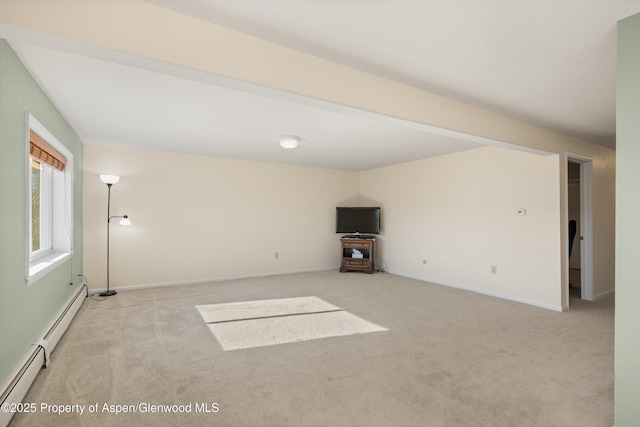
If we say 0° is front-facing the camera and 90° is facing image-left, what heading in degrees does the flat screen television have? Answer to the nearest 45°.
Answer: approximately 0°

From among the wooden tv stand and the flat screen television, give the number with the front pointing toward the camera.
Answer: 2

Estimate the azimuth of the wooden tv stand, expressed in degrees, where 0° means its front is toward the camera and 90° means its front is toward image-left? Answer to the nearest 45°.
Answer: approximately 0°
